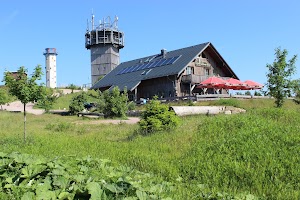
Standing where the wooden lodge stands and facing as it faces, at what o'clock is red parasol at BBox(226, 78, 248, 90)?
The red parasol is roughly at 12 o'clock from the wooden lodge.

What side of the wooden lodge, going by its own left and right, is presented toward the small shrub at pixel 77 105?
right

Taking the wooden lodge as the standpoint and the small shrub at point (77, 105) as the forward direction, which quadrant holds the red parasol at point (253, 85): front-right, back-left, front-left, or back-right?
back-left

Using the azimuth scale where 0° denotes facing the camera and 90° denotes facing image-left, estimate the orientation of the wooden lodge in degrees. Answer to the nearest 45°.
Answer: approximately 315°

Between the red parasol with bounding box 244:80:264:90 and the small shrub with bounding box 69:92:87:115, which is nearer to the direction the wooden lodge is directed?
the red parasol

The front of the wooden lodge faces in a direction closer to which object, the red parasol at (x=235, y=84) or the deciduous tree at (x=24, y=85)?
the red parasol

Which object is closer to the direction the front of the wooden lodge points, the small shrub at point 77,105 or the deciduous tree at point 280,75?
the deciduous tree

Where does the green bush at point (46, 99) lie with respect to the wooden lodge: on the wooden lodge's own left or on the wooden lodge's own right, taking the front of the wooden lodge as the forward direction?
on the wooden lodge's own right

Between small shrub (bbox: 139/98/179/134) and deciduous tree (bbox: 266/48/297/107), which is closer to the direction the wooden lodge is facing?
the deciduous tree

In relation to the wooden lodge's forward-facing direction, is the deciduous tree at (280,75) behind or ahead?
ahead
